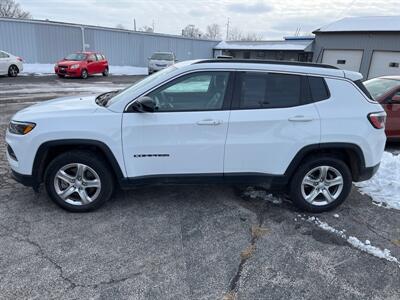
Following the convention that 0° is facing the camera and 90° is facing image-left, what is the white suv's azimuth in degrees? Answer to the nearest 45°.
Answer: approximately 90°

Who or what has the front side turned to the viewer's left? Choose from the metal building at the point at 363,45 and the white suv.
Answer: the white suv

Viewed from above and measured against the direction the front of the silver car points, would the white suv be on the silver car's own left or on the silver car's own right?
on the silver car's own left

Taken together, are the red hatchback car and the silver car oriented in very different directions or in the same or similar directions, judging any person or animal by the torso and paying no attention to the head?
same or similar directions

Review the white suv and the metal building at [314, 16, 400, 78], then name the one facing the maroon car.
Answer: the metal building

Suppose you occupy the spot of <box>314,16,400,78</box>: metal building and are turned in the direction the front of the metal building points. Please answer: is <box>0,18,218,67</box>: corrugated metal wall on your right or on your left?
on your right

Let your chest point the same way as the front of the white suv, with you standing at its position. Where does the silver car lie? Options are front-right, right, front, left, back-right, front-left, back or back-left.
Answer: right

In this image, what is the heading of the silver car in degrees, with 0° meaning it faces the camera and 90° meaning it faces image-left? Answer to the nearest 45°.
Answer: approximately 45°

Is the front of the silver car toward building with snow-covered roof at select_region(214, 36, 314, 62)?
no

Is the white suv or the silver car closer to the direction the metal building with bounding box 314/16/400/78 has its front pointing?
the white suv

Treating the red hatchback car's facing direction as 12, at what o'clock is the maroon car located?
The maroon car is roughly at 10 o'clock from the red hatchback car.

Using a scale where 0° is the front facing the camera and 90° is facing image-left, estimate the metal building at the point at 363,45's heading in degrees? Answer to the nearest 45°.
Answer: approximately 0°

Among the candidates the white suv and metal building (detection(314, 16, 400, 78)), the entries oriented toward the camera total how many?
1

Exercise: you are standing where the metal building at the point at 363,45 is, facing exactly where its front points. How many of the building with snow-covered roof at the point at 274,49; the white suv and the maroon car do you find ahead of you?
2

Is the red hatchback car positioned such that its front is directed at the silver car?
no

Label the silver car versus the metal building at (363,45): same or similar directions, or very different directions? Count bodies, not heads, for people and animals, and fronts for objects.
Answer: same or similar directions

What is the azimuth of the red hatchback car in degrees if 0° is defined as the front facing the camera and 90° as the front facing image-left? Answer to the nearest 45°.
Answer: approximately 45°
